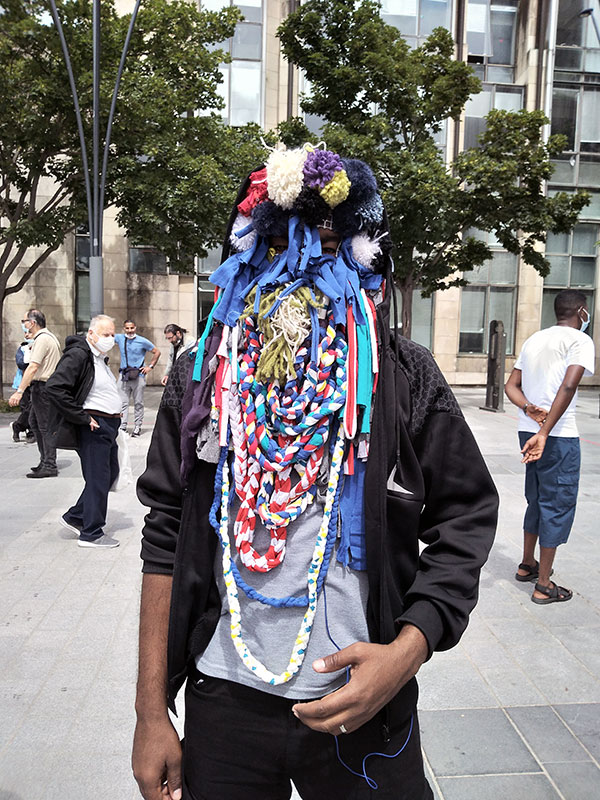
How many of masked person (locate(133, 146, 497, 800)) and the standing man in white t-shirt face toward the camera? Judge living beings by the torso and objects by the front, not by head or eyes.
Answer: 1

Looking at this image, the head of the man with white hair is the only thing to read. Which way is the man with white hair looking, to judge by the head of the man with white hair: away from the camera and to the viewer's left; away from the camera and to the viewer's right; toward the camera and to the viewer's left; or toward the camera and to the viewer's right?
toward the camera and to the viewer's right

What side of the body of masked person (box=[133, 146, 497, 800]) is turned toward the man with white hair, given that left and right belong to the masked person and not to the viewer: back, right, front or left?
back

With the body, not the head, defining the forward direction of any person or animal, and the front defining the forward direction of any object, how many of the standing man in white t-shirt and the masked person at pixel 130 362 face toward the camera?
1
